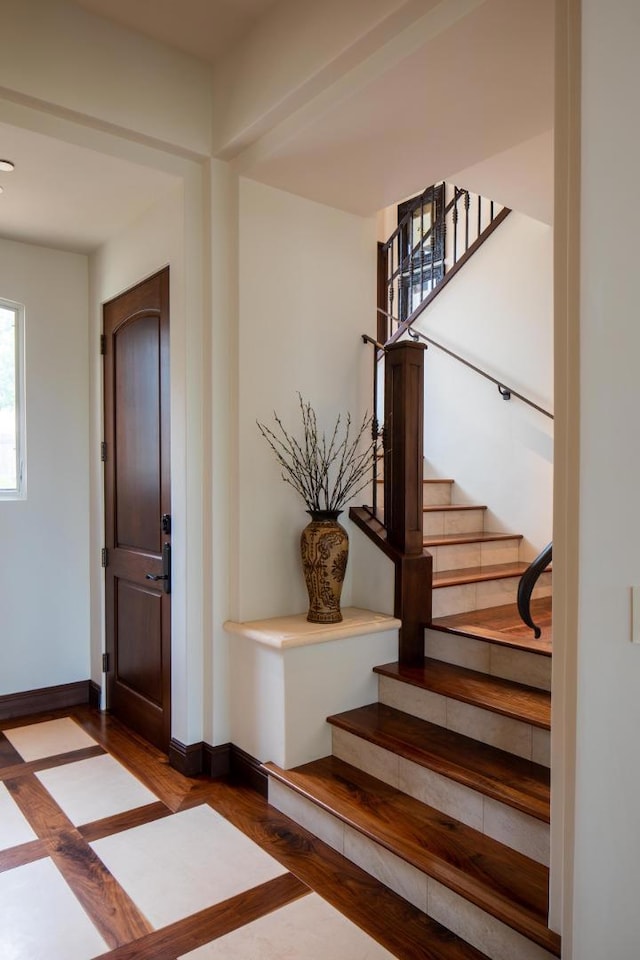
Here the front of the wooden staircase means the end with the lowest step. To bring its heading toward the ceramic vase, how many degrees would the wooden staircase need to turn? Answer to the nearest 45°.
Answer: approximately 90° to its right

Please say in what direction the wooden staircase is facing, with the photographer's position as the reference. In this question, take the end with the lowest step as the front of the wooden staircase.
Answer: facing the viewer and to the left of the viewer

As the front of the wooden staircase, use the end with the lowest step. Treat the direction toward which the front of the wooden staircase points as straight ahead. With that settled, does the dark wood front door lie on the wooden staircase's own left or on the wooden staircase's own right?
on the wooden staircase's own right
